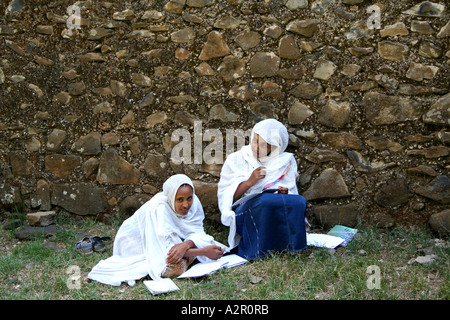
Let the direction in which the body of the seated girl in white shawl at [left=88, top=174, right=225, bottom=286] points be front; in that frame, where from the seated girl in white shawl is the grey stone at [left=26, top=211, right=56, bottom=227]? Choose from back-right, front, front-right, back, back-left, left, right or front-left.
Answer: back

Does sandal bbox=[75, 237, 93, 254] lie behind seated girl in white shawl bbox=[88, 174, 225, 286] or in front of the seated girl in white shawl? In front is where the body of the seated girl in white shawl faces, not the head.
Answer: behind

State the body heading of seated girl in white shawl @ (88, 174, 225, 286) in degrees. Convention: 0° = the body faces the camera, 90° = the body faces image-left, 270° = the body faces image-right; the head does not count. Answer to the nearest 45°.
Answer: approximately 315°

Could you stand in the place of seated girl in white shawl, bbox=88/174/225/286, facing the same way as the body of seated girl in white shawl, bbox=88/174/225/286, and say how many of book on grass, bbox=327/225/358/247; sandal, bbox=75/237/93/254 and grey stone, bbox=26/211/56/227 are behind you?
2

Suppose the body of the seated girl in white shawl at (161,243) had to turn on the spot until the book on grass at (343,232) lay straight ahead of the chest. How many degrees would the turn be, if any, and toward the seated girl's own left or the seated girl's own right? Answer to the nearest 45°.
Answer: approximately 45° to the seated girl's own left
